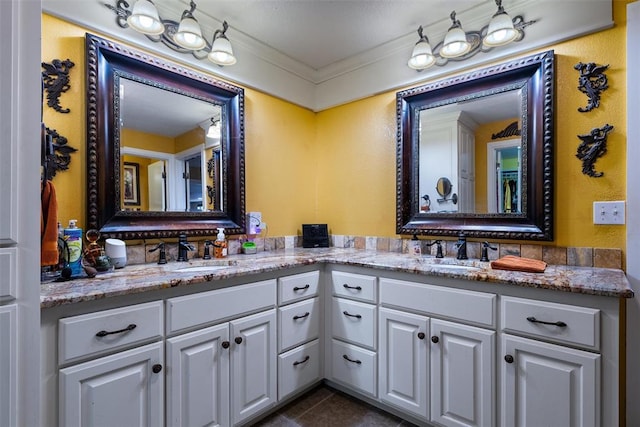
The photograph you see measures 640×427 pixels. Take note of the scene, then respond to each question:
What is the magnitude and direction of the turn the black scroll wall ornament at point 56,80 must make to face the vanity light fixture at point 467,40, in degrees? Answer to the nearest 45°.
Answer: approximately 45° to its left

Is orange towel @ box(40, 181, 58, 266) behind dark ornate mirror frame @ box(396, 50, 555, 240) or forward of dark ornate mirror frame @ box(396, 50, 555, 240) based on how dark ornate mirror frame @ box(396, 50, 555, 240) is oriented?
forward

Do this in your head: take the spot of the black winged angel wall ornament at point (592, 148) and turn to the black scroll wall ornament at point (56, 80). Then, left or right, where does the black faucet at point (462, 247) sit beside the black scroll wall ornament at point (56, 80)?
right

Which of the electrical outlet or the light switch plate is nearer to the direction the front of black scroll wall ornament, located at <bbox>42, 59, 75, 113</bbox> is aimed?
the light switch plate

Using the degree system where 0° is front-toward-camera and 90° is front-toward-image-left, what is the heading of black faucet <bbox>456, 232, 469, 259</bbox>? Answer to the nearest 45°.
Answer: approximately 45°

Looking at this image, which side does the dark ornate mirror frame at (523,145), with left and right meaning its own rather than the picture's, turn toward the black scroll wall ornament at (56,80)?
front

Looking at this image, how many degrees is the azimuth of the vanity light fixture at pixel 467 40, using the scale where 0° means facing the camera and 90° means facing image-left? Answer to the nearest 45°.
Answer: approximately 45°

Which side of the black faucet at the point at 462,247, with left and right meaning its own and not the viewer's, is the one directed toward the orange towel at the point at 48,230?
front
